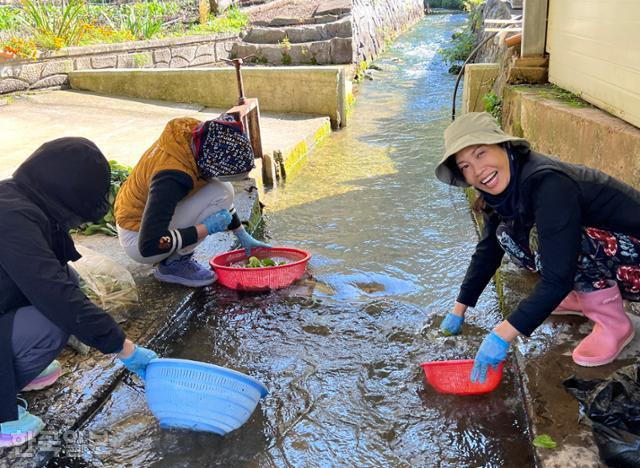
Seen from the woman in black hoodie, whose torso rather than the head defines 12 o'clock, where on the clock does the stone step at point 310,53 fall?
The stone step is roughly at 10 o'clock from the woman in black hoodie.

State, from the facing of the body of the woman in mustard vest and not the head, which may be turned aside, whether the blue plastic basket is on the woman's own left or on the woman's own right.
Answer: on the woman's own right

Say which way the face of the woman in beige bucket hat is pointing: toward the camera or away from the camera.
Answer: toward the camera

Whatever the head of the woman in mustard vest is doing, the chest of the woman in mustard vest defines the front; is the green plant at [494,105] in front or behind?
in front

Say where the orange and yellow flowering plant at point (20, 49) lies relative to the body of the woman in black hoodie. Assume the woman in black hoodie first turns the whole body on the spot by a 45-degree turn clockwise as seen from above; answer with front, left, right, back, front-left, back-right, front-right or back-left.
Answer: back-left

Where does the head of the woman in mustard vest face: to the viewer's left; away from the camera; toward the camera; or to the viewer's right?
to the viewer's right

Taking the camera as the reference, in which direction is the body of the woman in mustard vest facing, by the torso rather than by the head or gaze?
to the viewer's right

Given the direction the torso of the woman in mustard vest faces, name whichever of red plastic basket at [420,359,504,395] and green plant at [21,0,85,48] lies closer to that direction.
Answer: the red plastic basket

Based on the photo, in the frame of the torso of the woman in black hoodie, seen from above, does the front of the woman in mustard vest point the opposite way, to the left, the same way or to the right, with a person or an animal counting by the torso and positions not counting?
the same way

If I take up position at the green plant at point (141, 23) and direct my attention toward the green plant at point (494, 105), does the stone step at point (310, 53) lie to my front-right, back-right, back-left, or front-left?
front-left

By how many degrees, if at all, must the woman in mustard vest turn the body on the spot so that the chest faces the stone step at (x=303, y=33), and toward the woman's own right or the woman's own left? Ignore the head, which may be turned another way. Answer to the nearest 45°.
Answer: approximately 90° to the woman's own left

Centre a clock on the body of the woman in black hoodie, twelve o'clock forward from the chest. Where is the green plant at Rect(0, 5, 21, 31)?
The green plant is roughly at 9 o'clock from the woman in black hoodie.

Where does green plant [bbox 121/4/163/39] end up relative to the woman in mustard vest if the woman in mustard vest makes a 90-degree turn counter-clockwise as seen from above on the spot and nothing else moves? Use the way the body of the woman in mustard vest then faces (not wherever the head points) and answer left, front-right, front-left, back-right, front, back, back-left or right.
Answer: front

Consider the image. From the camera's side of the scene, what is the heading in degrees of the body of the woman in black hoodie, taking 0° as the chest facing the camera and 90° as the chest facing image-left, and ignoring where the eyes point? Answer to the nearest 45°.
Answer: approximately 270°

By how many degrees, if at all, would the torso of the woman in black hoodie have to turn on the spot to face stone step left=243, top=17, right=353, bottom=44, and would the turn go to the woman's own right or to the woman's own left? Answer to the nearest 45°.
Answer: approximately 45° to the woman's own left

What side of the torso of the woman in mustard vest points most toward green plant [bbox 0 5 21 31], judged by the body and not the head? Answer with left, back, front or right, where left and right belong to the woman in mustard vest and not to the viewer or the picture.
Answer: left

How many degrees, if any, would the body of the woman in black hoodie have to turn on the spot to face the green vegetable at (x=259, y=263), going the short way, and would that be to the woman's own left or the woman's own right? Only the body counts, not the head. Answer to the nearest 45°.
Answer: approximately 45° to the woman's own left

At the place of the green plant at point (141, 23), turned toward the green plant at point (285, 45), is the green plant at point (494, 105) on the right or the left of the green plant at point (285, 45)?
right
